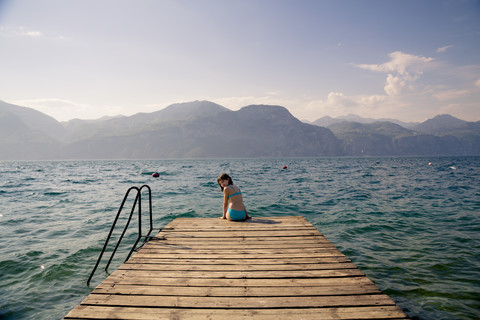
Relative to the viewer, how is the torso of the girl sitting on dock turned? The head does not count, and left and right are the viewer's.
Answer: facing away from the viewer and to the left of the viewer

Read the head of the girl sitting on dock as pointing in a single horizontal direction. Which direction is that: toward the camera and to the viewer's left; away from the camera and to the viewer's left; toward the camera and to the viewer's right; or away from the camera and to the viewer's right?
toward the camera and to the viewer's left
